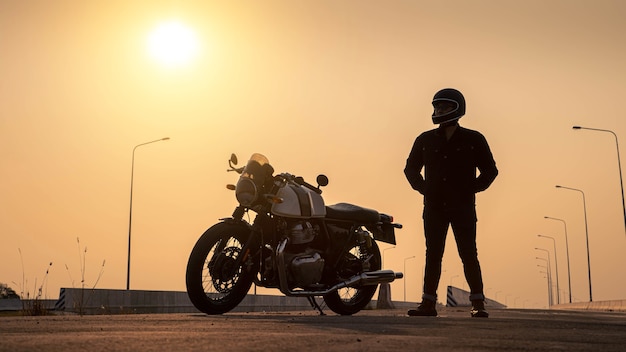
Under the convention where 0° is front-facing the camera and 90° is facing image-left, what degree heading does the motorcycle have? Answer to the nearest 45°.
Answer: approximately 45°

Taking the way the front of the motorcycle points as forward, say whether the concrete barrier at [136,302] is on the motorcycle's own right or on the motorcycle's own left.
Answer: on the motorcycle's own right

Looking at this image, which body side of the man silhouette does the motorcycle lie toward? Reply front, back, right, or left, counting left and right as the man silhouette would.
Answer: right

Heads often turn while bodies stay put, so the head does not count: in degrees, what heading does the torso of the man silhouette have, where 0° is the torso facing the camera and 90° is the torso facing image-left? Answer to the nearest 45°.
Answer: approximately 0°

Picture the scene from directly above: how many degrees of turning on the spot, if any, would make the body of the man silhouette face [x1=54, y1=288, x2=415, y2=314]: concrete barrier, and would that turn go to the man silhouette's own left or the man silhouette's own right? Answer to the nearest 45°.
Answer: approximately 135° to the man silhouette's own right
